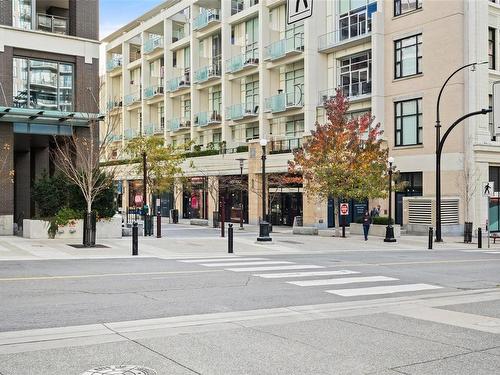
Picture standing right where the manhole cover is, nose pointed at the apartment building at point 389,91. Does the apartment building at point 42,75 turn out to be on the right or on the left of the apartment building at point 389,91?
left

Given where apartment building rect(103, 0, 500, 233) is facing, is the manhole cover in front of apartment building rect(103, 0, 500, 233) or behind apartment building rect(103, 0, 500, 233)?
in front

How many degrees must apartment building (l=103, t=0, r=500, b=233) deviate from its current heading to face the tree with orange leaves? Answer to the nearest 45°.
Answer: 0° — it already faces it

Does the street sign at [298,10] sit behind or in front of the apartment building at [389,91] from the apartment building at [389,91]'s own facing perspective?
in front

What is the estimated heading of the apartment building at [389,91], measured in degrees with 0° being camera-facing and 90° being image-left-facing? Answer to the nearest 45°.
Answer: approximately 45°
